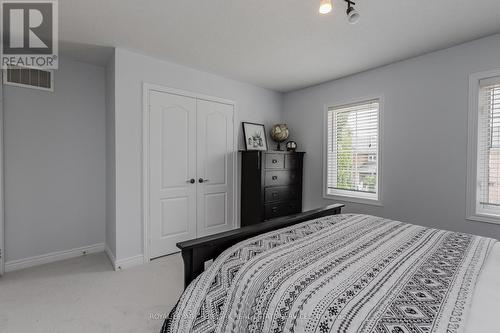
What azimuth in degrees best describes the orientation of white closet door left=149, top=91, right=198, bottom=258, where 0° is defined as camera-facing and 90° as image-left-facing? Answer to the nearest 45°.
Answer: approximately 315°

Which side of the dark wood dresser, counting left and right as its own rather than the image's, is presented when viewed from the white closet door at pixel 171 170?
right

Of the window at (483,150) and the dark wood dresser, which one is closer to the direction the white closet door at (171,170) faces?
the window

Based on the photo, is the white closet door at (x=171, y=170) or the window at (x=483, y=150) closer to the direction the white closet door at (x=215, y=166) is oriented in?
the window

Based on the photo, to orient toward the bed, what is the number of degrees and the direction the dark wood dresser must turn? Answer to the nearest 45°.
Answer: approximately 45° to its right

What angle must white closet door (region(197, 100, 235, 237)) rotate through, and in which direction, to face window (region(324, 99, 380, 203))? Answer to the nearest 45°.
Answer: approximately 45° to its left

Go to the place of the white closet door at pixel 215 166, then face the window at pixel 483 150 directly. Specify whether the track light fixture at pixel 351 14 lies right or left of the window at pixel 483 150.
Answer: right

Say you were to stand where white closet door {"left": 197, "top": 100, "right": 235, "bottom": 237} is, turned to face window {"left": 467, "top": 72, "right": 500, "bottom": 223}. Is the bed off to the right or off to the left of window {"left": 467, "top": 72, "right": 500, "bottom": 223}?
right
